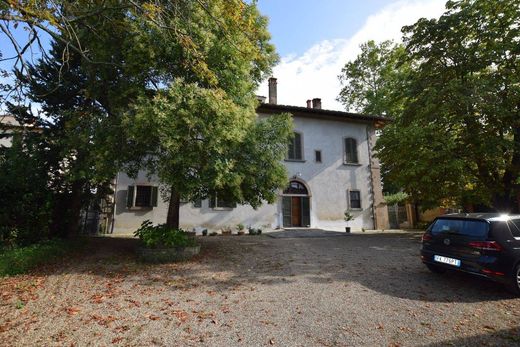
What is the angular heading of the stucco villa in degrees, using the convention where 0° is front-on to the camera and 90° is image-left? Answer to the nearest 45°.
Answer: approximately 0°

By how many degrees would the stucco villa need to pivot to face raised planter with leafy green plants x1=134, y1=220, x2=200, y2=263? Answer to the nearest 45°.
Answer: approximately 45° to its right

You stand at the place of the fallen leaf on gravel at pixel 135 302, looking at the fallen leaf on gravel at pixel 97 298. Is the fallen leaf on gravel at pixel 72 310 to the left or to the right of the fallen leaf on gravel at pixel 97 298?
left

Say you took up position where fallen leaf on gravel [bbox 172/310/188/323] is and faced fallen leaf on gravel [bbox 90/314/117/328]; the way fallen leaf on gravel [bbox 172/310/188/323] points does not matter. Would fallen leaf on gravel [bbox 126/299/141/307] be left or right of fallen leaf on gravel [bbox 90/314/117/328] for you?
right

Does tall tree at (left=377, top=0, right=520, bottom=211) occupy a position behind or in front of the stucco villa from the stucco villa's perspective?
in front

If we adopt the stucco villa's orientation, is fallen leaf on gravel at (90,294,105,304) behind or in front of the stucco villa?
in front

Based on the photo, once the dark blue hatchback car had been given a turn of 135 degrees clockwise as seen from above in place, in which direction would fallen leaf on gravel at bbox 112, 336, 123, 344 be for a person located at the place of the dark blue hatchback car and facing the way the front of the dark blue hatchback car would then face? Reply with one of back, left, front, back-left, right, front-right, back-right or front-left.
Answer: front-right

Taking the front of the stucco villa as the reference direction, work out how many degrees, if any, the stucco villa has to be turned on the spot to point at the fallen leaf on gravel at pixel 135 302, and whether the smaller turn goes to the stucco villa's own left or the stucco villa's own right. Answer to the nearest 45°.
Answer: approximately 45° to the stucco villa's own right

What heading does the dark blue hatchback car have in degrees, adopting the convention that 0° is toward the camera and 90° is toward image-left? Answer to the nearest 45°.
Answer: approximately 225°

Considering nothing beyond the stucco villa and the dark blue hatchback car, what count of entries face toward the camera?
1

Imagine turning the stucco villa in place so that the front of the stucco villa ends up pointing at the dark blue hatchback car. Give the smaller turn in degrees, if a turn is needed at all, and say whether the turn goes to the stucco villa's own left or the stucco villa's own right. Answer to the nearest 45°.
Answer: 0° — it already faces it

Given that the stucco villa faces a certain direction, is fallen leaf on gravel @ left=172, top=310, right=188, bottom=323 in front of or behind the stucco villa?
in front
